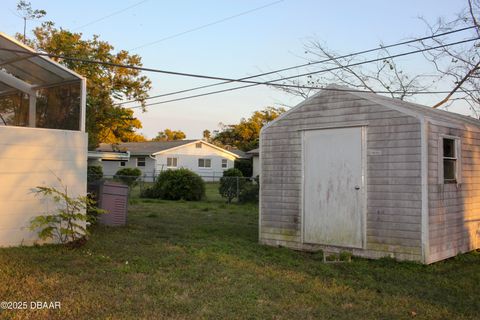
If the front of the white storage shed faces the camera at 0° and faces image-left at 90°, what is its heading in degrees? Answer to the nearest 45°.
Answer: approximately 45°

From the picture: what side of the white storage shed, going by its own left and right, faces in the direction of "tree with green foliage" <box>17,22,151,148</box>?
right

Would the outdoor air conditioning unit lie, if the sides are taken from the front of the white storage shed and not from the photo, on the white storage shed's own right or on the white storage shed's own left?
on the white storage shed's own right

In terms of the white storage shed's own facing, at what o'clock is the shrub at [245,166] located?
The shrub is roughly at 4 o'clock from the white storage shed.
